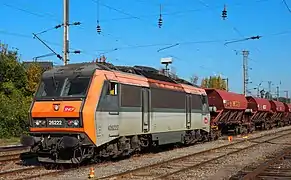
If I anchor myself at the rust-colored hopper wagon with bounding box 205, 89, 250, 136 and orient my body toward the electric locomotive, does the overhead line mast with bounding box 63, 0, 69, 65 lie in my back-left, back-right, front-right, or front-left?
front-right

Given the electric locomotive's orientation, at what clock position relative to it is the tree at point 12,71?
The tree is roughly at 4 o'clock from the electric locomotive.

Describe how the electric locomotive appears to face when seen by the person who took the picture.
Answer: facing the viewer and to the left of the viewer

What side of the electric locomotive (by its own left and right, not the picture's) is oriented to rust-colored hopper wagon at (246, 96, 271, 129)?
back

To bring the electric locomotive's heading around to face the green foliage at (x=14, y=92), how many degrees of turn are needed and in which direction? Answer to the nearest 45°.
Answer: approximately 135° to its right

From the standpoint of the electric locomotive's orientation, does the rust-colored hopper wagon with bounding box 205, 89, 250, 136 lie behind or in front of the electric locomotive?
behind

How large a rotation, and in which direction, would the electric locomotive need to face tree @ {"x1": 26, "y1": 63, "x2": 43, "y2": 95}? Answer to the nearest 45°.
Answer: approximately 135° to its right
